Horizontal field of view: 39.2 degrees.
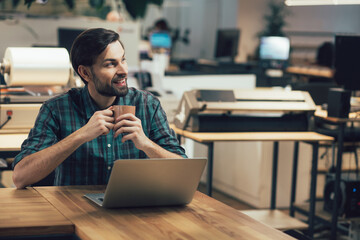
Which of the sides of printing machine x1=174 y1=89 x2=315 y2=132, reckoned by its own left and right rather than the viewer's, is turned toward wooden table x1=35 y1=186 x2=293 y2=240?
front

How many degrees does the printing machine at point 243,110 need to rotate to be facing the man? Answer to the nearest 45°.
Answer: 0° — it already faces them

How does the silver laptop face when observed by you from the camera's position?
facing away from the viewer and to the left of the viewer

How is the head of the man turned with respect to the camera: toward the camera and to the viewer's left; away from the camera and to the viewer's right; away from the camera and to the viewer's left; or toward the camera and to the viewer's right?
toward the camera and to the viewer's right

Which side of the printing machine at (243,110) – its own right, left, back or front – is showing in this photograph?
front

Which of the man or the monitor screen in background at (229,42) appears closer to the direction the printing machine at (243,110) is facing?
the man

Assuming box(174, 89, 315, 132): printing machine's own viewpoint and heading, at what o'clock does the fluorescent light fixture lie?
The fluorescent light fixture is roughly at 7 o'clock from the printing machine.
